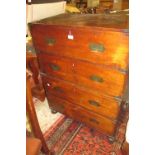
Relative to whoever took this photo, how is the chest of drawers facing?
facing the viewer and to the left of the viewer
